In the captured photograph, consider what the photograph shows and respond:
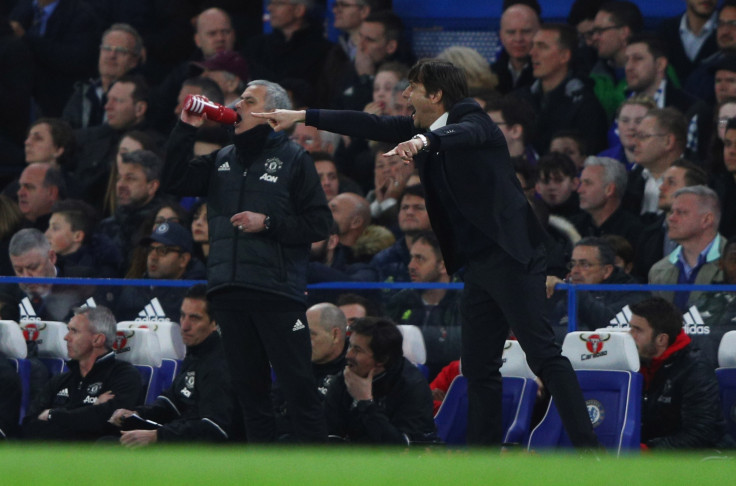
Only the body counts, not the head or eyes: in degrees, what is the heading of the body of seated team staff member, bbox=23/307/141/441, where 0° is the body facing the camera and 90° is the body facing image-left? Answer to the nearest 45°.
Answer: approximately 45°

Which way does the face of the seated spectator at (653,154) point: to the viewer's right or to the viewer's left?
to the viewer's left

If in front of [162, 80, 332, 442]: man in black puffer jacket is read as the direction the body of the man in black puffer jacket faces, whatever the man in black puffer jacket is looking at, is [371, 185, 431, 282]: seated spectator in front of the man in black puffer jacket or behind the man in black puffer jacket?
behind

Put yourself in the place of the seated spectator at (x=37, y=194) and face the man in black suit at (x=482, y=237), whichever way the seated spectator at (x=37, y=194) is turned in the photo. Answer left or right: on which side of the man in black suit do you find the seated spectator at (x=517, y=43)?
left

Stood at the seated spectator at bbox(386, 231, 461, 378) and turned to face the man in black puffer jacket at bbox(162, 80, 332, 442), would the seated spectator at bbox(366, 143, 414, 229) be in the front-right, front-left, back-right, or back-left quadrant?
back-right

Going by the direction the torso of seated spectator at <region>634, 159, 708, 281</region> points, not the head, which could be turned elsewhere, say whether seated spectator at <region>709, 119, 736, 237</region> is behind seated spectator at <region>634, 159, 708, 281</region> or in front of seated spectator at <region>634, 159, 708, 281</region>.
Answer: behind

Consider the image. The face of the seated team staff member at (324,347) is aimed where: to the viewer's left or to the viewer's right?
to the viewer's left

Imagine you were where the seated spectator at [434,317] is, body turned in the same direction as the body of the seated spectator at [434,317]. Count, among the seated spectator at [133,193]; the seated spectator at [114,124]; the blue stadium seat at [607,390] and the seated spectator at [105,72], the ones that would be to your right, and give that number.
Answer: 3

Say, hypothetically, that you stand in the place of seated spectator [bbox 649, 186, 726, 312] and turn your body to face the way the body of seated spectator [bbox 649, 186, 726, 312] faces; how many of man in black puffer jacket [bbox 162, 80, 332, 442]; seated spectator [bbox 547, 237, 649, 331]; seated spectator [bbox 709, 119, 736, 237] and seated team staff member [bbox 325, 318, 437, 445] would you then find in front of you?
3

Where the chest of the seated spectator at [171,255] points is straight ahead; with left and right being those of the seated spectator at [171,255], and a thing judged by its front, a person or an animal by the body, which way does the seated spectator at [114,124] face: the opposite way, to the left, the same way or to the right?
the same way

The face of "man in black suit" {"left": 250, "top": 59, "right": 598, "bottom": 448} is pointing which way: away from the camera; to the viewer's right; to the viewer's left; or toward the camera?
to the viewer's left

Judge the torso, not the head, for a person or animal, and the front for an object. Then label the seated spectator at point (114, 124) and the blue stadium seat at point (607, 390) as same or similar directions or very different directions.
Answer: same or similar directions

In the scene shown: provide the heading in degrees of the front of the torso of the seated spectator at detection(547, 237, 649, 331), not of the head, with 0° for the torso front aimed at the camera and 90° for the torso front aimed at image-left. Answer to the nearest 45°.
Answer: approximately 45°

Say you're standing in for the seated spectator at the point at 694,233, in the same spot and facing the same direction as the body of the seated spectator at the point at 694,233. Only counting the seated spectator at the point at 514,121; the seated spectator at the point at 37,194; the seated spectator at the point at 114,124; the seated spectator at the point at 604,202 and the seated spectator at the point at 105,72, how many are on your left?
0

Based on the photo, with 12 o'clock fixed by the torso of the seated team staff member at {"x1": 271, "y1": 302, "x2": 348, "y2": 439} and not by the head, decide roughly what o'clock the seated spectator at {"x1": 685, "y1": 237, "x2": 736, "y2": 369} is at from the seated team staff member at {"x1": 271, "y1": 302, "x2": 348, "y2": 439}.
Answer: the seated spectator at {"x1": 685, "y1": 237, "x2": 736, "y2": 369} is roughly at 8 o'clock from the seated team staff member at {"x1": 271, "y1": 302, "x2": 348, "y2": 439}.

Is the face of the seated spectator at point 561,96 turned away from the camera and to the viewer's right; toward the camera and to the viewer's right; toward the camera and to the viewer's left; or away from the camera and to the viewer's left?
toward the camera and to the viewer's left

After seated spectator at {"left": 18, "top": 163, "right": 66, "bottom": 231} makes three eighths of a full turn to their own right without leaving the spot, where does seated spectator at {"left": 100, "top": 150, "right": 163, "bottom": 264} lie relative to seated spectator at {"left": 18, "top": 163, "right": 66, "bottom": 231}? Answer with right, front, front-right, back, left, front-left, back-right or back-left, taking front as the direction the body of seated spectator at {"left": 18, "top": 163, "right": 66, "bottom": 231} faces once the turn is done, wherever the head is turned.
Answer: back-right

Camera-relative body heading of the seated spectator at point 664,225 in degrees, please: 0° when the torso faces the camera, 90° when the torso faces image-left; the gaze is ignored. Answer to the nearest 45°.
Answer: approximately 45°
